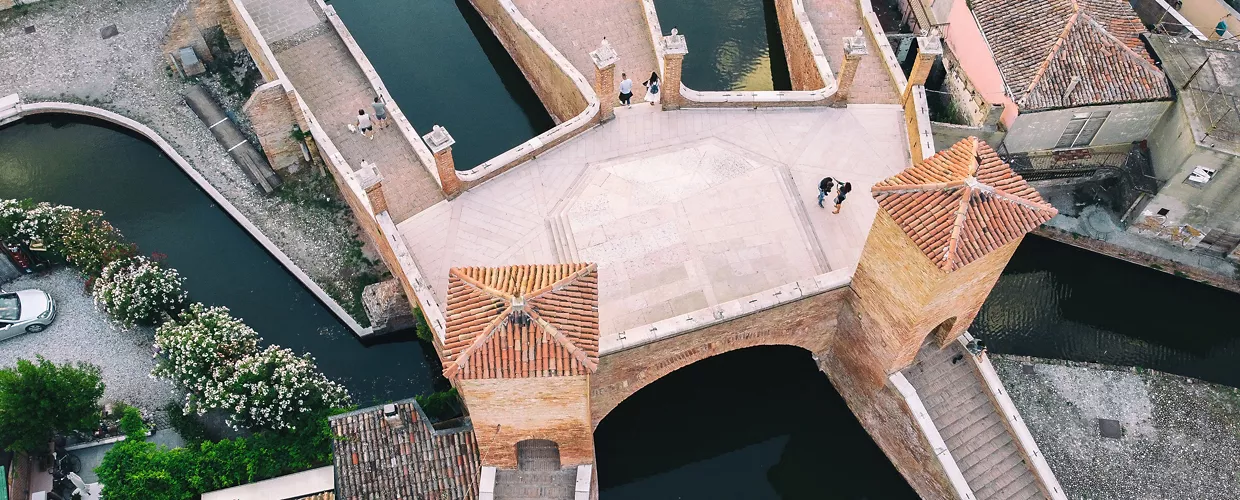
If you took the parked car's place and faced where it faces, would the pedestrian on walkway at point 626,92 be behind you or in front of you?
in front

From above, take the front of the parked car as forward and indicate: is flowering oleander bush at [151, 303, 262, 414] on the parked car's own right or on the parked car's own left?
on the parked car's own right

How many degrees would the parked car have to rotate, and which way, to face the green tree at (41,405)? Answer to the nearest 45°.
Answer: approximately 90° to its right

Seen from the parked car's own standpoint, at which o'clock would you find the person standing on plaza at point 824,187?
The person standing on plaza is roughly at 1 o'clock from the parked car.

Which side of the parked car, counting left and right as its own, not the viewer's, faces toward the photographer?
right

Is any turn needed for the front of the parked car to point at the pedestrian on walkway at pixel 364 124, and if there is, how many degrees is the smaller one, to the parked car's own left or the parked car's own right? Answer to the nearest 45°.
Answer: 0° — it already faces them

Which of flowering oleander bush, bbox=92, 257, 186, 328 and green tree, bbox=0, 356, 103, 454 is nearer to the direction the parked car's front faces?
the flowering oleander bush

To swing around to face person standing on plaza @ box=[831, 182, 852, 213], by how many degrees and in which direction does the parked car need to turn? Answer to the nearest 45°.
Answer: approximately 45° to its right

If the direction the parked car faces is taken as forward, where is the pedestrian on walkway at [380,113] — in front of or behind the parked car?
in front
